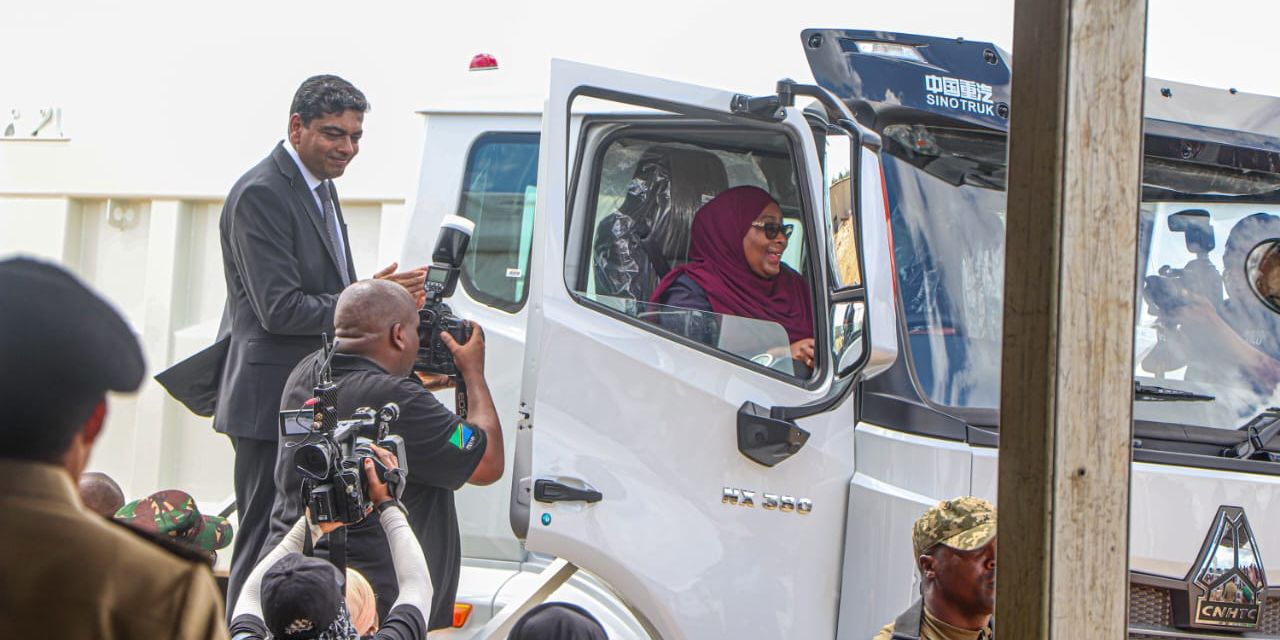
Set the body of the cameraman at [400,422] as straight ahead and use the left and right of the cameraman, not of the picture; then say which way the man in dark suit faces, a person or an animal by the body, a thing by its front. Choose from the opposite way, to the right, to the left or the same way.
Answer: to the right

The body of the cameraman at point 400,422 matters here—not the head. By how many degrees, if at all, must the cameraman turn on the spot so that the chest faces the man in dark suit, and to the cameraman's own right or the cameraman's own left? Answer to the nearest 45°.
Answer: approximately 90° to the cameraman's own left

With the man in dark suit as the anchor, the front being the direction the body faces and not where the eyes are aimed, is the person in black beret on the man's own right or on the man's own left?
on the man's own right

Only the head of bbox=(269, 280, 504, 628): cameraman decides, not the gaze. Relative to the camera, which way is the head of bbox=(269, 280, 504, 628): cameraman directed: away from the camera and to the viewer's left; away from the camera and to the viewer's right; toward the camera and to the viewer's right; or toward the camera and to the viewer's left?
away from the camera and to the viewer's right

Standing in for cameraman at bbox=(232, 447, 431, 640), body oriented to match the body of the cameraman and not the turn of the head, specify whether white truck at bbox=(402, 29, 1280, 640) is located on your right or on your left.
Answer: on your right

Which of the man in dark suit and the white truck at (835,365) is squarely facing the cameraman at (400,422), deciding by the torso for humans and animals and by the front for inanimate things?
the man in dark suit

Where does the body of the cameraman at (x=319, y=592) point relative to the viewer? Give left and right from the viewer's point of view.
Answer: facing away from the viewer

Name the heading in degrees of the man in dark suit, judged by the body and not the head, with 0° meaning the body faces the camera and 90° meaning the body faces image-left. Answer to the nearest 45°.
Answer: approximately 315°

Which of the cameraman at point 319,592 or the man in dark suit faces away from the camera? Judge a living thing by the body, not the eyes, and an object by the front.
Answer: the cameraman

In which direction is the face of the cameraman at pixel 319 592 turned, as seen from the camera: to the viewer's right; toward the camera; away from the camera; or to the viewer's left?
away from the camera

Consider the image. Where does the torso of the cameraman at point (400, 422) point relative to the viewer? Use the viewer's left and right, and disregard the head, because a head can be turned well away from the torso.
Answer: facing away from the viewer and to the right of the viewer

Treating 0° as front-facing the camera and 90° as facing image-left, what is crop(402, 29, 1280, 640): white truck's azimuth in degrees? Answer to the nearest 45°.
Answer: approximately 315°

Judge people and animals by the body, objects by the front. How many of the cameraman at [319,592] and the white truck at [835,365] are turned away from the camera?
1

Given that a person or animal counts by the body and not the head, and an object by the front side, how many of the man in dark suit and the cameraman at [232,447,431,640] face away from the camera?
1
